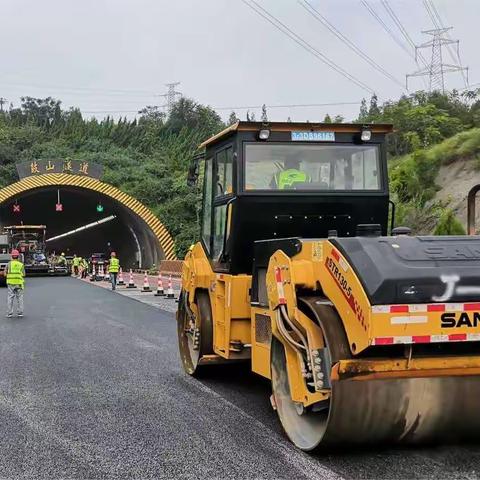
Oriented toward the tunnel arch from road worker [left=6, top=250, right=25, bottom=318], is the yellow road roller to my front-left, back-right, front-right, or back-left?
back-right

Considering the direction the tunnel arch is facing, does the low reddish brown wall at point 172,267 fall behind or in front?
in front

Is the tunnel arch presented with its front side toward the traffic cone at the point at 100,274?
yes

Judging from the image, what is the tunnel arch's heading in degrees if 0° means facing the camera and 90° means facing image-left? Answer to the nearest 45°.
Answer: approximately 0°
